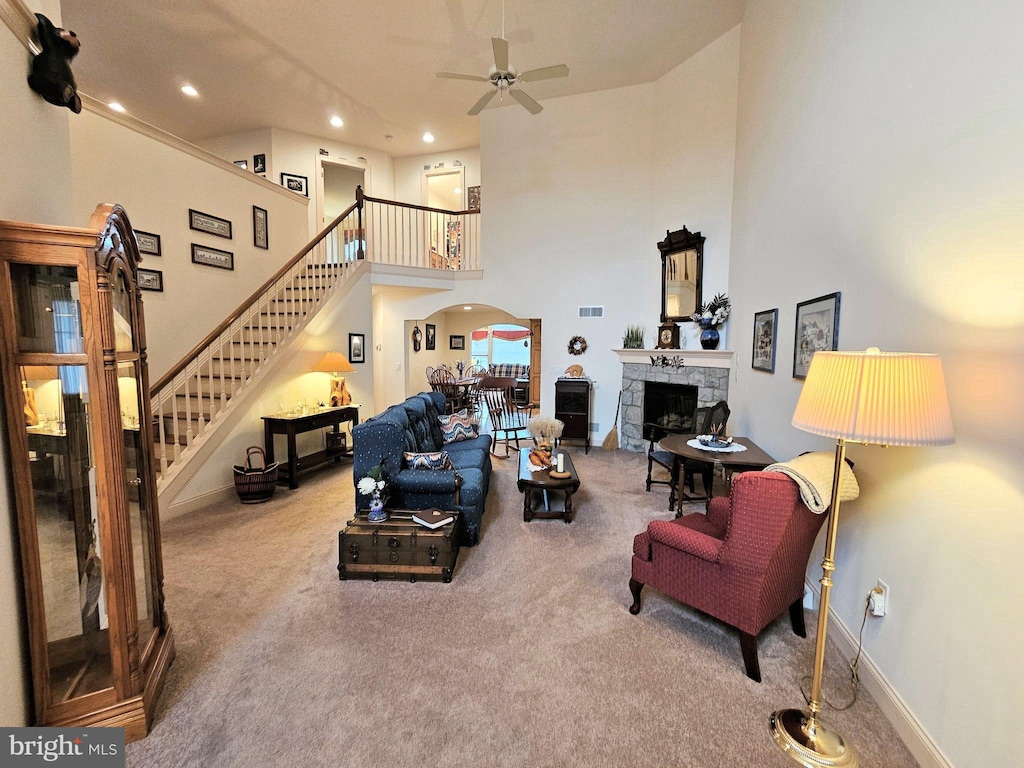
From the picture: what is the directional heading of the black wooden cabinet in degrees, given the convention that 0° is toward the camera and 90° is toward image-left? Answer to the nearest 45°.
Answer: approximately 0°

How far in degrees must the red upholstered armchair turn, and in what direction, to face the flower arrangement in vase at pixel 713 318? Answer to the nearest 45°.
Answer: approximately 45° to its right

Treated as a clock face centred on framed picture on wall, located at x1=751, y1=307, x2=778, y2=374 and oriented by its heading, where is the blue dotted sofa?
The blue dotted sofa is roughly at 12 o'clock from the framed picture on wall.

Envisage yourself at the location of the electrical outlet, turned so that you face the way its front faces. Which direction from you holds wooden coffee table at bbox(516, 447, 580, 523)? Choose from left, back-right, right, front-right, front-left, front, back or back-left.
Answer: front-right

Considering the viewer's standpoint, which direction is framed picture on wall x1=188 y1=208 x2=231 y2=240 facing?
facing the viewer and to the right of the viewer

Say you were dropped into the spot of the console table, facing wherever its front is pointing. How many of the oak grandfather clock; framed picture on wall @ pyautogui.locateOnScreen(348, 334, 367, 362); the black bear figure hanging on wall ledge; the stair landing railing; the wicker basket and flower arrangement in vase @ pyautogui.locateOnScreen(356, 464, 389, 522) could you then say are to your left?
2

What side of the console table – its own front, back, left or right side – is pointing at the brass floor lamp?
front

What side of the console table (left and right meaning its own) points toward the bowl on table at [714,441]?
front

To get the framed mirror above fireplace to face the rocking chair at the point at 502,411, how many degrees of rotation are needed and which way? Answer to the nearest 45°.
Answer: approximately 45° to its right

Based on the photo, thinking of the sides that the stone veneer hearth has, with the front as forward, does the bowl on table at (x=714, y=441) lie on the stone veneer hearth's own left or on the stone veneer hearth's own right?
on the stone veneer hearth's own left

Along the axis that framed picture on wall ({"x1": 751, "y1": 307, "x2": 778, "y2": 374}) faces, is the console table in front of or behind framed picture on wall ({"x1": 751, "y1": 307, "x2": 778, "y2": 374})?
in front

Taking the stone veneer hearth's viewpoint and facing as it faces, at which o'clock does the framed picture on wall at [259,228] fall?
The framed picture on wall is roughly at 1 o'clock from the stone veneer hearth.

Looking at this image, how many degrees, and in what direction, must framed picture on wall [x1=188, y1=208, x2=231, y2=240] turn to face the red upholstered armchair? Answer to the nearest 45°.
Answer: approximately 45° to its right

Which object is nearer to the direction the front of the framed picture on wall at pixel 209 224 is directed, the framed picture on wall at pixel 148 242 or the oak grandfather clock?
the oak grandfather clock

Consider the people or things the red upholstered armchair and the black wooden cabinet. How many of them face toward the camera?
1

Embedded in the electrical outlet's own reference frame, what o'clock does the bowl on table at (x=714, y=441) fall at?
The bowl on table is roughly at 3 o'clock from the electrical outlet.
